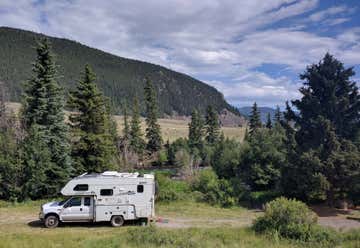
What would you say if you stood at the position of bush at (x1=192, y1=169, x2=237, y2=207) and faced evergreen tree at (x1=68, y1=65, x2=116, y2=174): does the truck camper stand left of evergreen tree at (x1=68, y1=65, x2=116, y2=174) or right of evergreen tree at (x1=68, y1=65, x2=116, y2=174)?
left

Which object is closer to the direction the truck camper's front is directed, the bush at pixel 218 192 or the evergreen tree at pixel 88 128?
the evergreen tree

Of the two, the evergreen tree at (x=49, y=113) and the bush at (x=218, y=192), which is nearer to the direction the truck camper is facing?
the evergreen tree

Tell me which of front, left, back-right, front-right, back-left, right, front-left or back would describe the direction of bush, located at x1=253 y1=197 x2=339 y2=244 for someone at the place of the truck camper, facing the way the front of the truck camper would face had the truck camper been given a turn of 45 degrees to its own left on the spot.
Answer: left

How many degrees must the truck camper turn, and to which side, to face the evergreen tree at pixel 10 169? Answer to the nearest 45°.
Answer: approximately 45° to its right

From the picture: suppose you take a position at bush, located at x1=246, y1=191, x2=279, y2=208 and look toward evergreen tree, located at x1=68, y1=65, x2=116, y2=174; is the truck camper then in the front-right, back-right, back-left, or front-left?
front-left

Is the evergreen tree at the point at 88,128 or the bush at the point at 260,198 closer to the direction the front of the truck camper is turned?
the evergreen tree

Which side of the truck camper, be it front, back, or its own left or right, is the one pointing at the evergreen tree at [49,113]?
right

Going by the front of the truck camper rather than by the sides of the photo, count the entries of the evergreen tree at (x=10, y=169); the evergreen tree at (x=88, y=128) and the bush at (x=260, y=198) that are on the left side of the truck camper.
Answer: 0

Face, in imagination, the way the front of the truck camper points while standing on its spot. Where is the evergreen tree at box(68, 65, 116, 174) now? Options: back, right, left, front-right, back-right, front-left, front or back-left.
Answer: right

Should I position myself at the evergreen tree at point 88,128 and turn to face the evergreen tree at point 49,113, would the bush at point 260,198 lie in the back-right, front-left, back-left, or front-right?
back-left

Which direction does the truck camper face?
to the viewer's left

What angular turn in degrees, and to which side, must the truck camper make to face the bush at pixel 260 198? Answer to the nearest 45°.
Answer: approximately 135° to its right

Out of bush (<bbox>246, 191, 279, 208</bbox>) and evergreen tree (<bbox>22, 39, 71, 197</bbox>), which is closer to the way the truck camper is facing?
the evergreen tree

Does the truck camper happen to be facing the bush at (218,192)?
no

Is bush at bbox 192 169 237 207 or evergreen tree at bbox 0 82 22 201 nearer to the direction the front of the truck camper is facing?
the evergreen tree
